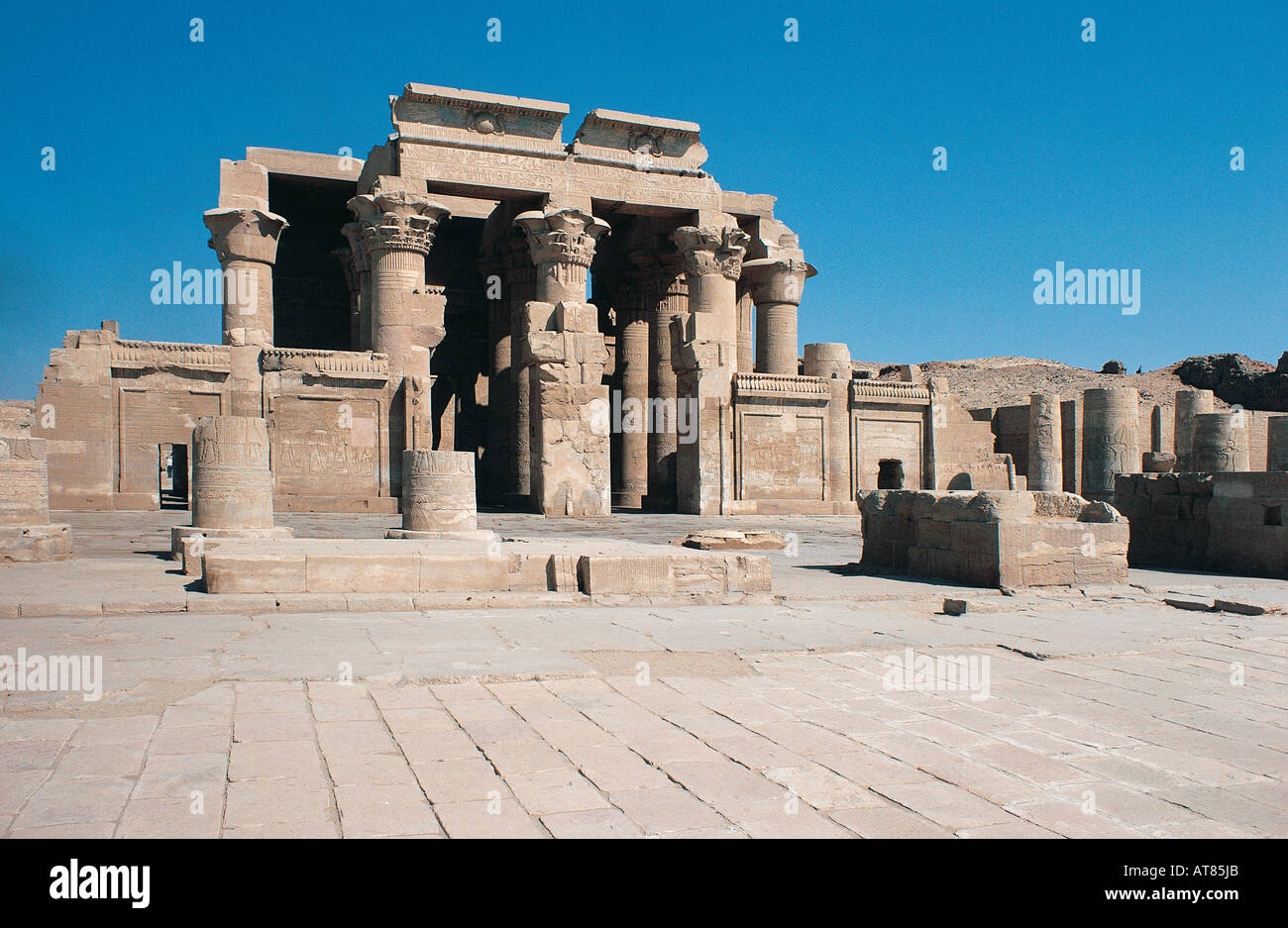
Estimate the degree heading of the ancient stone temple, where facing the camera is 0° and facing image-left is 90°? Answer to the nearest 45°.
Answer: approximately 0°

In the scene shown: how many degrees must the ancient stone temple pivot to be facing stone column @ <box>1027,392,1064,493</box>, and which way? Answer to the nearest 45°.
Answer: approximately 90° to its left

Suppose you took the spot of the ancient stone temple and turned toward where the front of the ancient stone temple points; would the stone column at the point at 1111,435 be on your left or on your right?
on your left

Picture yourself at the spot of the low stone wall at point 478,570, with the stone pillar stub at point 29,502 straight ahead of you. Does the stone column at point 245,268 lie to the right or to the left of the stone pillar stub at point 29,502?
right

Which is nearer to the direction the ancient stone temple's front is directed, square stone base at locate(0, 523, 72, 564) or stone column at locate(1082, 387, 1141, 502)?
the square stone base

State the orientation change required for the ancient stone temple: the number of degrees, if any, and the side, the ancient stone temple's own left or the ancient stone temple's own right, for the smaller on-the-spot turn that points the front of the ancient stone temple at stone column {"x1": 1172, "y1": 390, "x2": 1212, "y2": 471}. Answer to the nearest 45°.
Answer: approximately 90° to the ancient stone temple's own left

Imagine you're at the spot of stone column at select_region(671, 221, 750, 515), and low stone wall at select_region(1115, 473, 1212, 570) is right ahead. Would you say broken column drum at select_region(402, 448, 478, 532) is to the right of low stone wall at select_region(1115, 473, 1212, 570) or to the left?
right
